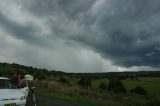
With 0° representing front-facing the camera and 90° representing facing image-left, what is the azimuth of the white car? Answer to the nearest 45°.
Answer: approximately 315°
